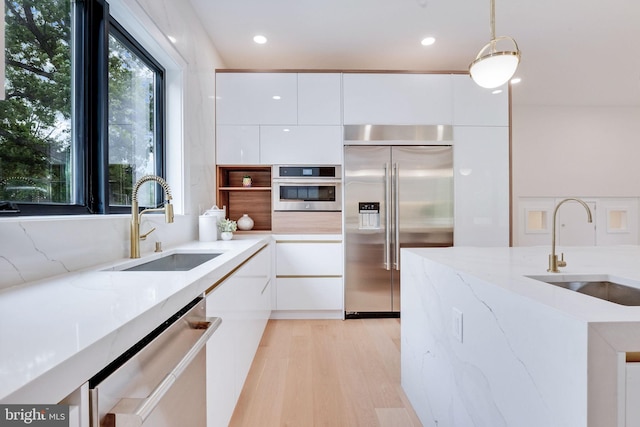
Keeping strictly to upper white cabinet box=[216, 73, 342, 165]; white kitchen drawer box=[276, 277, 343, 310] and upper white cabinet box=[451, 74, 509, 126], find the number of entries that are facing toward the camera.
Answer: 3

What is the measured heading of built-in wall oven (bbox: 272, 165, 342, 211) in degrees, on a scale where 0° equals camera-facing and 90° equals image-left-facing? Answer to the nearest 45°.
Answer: approximately 0°

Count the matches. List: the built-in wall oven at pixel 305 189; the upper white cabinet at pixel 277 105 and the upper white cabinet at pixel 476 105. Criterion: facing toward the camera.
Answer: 3

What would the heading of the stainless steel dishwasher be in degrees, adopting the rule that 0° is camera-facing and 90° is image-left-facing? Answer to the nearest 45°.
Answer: approximately 315°

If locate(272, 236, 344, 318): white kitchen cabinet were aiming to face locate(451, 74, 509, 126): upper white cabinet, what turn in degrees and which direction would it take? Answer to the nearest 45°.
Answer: approximately 90° to its left

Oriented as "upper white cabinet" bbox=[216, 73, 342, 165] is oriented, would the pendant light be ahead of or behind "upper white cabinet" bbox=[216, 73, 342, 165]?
ahead

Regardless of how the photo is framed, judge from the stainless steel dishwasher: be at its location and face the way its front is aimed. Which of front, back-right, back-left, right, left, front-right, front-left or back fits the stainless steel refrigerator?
left

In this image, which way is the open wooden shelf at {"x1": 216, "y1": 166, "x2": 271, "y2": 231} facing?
toward the camera

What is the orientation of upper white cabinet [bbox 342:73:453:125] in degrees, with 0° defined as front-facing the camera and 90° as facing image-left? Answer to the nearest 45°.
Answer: approximately 0°

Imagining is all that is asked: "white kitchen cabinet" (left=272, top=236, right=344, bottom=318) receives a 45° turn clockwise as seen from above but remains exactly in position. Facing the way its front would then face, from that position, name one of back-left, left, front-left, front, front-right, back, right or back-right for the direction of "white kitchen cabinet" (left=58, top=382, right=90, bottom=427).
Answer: front-left

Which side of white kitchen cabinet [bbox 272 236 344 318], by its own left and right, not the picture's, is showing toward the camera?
front

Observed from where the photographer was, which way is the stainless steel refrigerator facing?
facing the viewer
